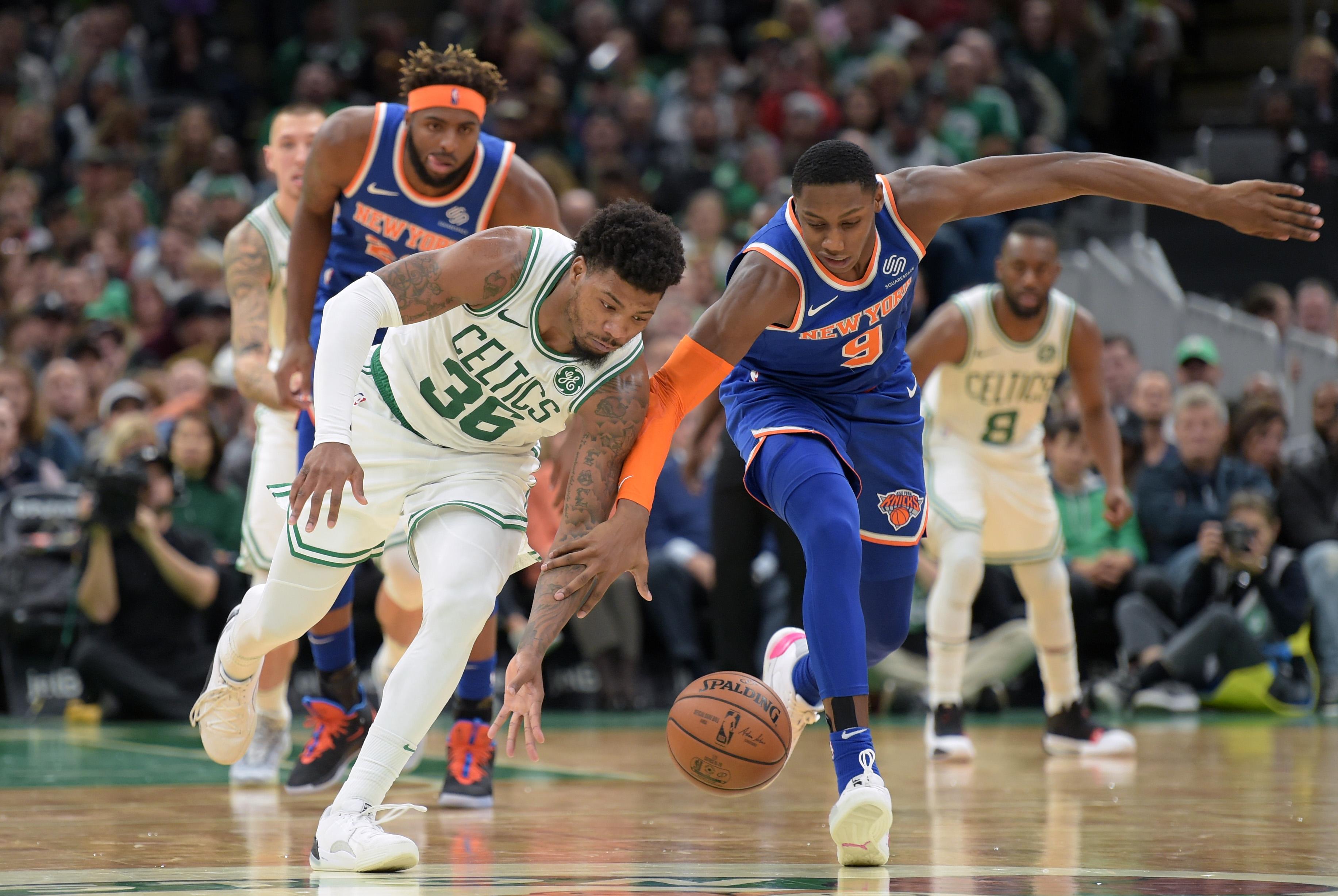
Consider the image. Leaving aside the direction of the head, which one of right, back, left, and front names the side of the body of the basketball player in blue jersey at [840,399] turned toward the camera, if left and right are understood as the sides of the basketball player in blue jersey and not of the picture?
front

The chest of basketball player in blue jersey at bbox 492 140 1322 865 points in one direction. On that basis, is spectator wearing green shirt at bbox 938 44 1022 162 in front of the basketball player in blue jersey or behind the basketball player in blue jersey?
behind

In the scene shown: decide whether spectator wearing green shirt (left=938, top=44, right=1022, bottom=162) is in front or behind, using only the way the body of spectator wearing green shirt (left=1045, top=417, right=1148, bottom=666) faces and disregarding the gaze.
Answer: behind

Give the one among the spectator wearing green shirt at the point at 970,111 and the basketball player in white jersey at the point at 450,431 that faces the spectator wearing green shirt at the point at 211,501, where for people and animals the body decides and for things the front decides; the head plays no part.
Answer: the spectator wearing green shirt at the point at 970,111

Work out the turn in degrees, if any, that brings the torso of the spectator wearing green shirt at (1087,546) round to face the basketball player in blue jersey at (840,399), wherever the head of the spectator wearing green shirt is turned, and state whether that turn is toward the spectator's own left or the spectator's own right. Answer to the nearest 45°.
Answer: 0° — they already face them

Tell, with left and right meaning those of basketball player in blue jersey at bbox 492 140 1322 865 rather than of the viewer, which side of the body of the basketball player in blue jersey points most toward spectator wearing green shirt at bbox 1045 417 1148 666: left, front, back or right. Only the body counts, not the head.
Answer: back

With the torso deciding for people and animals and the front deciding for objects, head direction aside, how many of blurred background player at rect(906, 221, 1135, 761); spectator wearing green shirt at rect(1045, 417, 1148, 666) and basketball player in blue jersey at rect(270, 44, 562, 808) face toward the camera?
3

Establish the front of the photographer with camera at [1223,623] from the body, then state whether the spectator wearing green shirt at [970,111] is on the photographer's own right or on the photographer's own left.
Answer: on the photographer's own right

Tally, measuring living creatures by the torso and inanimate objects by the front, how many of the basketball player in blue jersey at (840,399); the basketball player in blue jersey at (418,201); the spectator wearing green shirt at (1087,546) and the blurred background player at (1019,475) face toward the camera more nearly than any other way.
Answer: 4

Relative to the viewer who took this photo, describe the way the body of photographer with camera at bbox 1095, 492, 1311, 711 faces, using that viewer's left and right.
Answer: facing the viewer and to the left of the viewer

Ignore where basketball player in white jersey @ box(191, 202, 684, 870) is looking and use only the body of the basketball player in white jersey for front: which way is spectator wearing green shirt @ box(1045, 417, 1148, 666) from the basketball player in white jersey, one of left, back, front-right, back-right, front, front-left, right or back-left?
left

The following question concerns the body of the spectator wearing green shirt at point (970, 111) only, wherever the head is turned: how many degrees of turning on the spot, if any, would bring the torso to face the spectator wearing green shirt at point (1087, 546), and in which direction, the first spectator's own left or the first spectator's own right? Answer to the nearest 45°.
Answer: approximately 45° to the first spectator's own left

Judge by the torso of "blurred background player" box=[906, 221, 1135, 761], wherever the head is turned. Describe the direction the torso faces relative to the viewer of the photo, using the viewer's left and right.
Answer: facing the viewer

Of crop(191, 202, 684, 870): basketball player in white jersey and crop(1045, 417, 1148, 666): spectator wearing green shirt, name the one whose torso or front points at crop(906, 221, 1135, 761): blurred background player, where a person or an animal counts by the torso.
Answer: the spectator wearing green shirt
